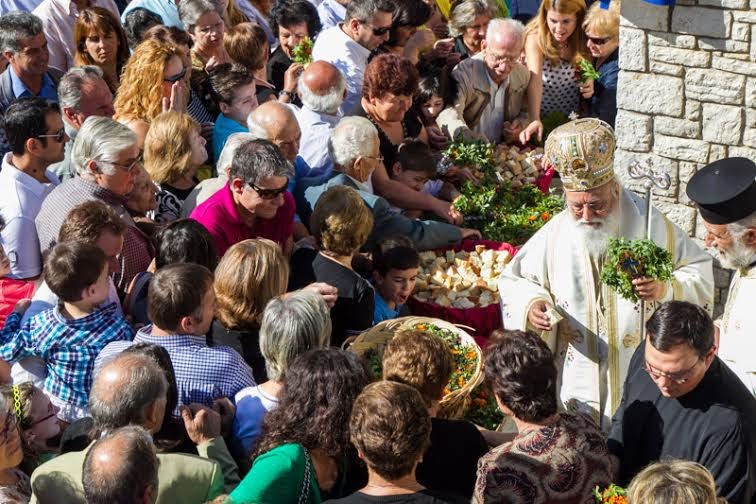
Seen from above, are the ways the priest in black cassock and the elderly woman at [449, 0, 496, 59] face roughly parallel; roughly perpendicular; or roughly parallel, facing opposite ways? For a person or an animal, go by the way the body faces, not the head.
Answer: roughly perpendicular

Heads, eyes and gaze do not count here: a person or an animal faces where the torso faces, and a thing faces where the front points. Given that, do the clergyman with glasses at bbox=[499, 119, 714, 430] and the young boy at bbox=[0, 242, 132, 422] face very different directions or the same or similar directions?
very different directions

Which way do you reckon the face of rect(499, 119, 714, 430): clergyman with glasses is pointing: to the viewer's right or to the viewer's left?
to the viewer's left

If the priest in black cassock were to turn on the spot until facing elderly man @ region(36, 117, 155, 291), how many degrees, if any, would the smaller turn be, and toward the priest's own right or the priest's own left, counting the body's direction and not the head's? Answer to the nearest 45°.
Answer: approximately 45° to the priest's own right

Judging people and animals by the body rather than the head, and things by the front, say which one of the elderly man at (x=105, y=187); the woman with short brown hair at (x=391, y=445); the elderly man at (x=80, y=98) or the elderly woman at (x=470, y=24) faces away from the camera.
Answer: the woman with short brown hair at (x=391, y=445)

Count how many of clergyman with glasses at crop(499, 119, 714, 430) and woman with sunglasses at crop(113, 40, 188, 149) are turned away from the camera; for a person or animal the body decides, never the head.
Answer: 0

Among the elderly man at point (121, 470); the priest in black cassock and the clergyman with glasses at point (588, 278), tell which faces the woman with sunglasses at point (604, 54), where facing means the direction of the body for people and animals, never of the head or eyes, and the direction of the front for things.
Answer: the elderly man

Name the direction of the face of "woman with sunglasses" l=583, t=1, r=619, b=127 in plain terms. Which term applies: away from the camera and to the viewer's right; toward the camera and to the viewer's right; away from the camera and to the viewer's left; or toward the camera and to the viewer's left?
toward the camera and to the viewer's left

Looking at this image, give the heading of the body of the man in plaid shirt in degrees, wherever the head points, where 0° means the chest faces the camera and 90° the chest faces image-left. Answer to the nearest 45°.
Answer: approximately 225°

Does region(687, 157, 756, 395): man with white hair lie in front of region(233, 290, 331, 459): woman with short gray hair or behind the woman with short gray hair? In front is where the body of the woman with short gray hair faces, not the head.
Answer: in front

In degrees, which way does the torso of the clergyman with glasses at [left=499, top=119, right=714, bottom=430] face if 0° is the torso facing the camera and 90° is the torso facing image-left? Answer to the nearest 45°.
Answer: approximately 0°

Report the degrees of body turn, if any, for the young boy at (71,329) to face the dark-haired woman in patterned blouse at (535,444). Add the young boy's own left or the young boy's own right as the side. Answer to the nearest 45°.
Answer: approximately 90° to the young boy's own right

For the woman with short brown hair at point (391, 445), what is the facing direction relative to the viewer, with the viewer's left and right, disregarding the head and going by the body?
facing away from the viewer

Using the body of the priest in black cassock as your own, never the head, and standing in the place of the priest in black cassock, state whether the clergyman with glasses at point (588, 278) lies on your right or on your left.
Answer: on your right
